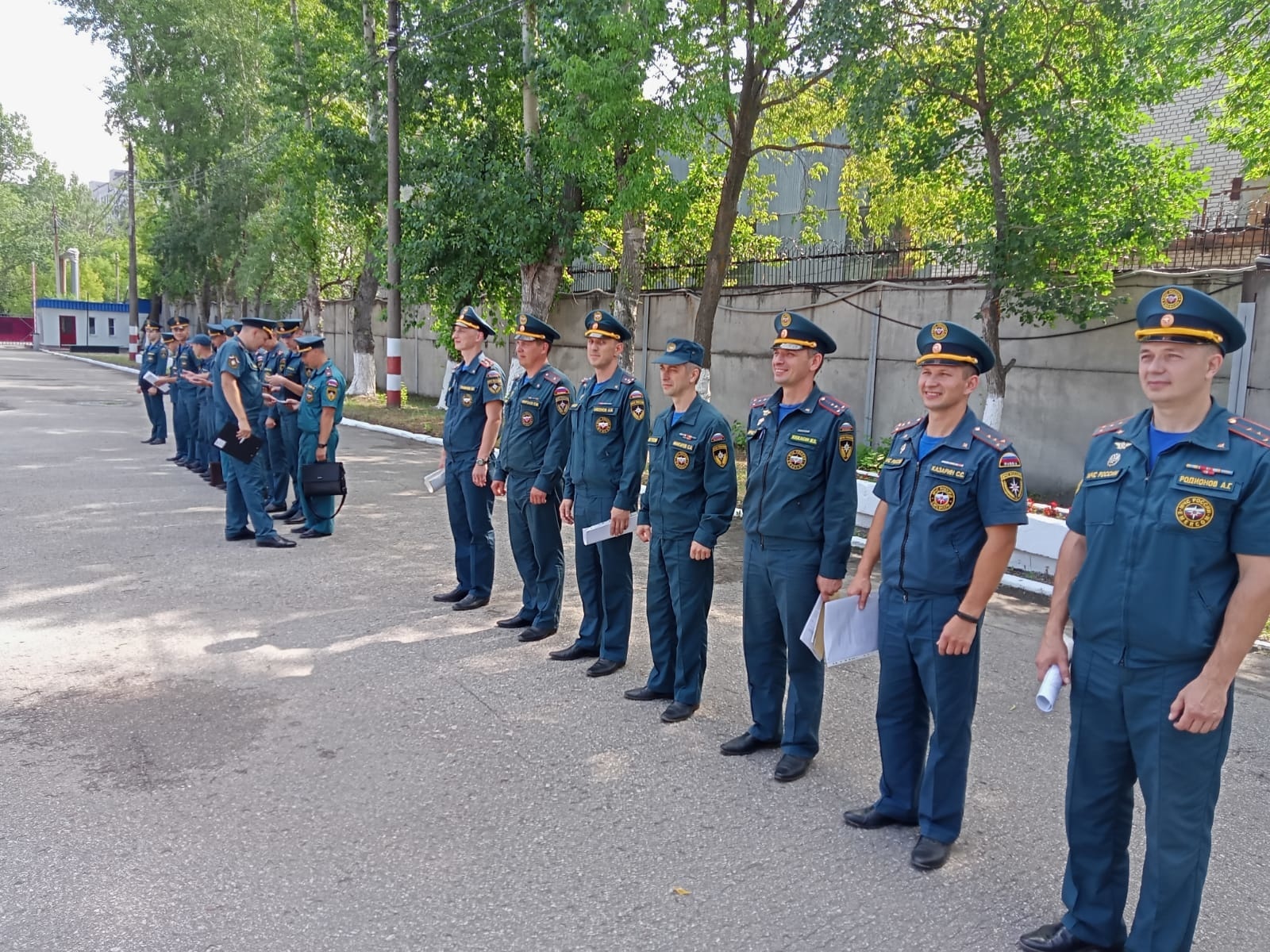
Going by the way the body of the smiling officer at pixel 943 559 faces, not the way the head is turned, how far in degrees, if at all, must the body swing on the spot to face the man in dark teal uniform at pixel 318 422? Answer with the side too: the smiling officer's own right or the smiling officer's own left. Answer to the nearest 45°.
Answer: approximately 90° to the smiling officer's own right

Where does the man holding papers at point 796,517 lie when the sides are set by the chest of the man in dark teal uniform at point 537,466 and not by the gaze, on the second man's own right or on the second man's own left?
on the second man's own left

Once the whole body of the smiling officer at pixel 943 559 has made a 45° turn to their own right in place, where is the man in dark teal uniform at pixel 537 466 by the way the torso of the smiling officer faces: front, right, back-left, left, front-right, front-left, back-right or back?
front-right

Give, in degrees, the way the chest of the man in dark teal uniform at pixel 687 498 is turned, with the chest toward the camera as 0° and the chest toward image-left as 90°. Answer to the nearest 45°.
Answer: approximately 45°

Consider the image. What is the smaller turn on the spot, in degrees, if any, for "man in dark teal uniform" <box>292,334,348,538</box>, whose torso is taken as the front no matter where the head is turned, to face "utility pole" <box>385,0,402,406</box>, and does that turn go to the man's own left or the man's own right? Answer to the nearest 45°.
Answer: approximately 90° to the man's own right

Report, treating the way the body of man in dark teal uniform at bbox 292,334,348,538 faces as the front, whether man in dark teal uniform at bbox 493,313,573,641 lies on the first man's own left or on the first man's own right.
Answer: on the first man's own left

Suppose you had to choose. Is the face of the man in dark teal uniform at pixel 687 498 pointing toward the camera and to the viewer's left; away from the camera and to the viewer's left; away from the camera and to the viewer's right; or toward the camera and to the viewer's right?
toward the camera and to the viewer's left

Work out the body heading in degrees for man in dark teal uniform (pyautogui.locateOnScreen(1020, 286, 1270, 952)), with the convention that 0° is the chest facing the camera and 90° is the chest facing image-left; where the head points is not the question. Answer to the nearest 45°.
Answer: approximately 45°

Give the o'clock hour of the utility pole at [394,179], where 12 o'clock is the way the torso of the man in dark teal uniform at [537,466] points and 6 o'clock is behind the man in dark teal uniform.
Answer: The utility pole is roughly at 4 o'clock from the man in dark teal uniform.

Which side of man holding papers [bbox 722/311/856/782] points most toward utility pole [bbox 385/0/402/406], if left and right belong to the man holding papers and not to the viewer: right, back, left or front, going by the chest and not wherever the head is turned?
right

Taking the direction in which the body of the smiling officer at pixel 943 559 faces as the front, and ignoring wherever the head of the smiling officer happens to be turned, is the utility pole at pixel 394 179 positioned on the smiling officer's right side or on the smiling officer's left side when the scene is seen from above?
on the smiling officer's right side

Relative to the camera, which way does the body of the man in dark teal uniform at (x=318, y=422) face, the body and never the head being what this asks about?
to the viewer's left

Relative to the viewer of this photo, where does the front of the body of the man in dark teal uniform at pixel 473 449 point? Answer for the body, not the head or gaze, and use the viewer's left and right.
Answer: facing the viewer and to the left of the viewer
